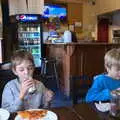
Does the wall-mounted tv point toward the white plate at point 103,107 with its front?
yes

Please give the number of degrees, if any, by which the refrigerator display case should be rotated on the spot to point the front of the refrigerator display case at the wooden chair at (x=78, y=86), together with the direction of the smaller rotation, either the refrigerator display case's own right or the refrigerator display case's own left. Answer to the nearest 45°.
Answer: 0° — it already faces it

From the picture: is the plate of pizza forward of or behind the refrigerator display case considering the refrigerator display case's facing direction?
forward

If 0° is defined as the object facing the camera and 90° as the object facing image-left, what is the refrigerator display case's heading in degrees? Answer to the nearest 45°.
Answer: approximately 0°
